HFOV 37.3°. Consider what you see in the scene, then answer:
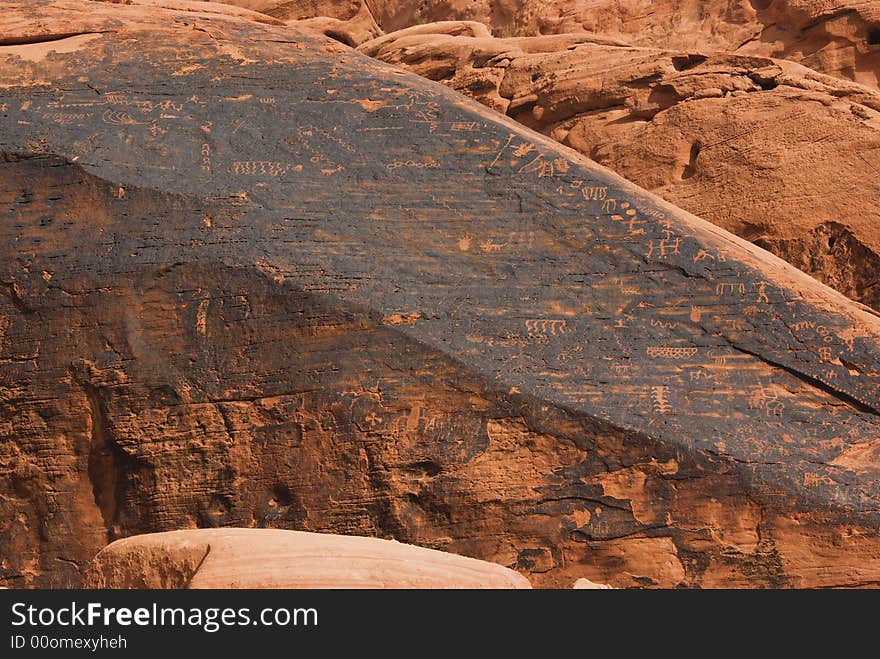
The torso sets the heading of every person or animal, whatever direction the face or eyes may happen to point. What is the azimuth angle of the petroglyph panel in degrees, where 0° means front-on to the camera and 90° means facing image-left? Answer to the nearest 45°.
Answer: approximately 0°
